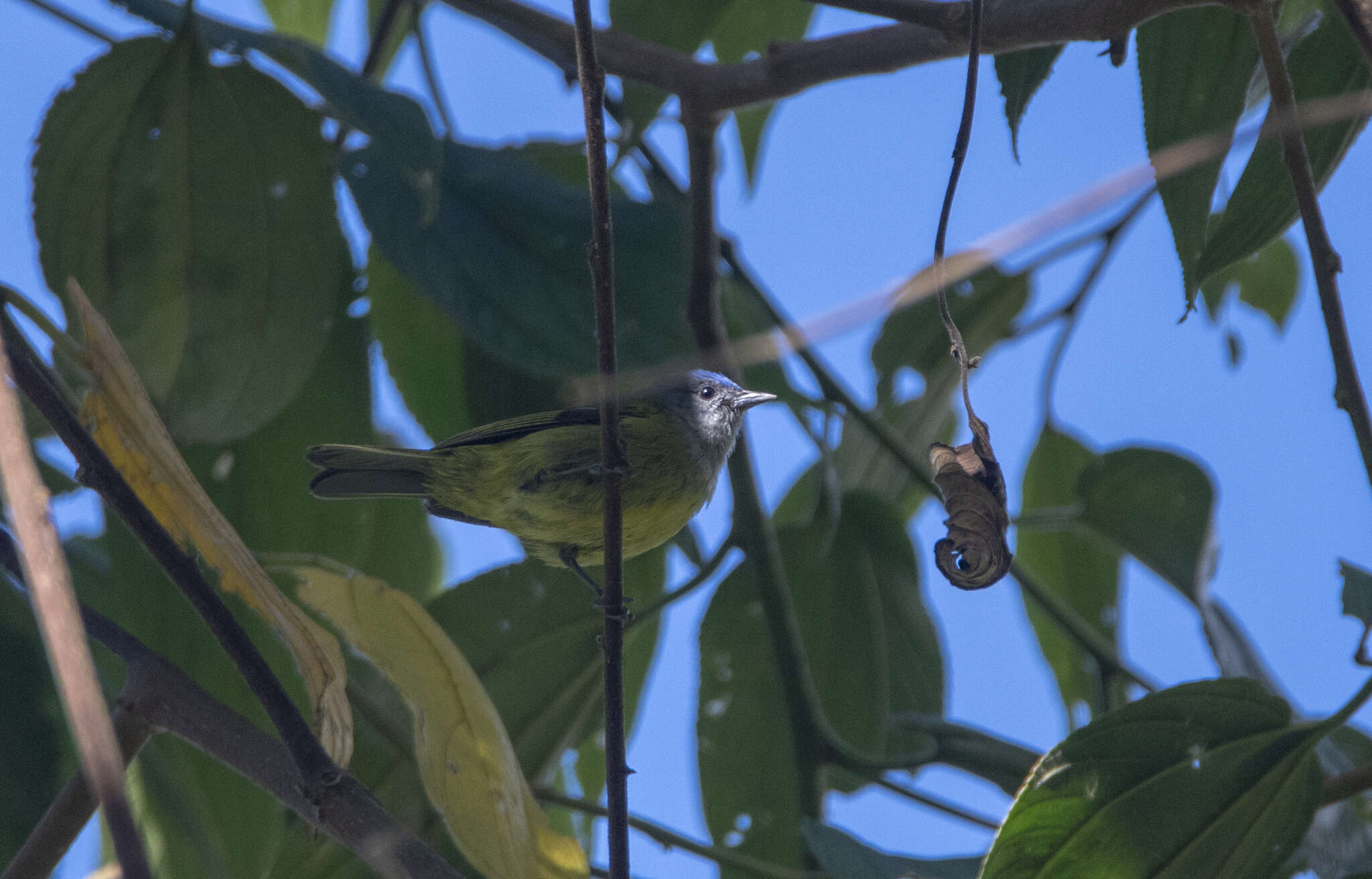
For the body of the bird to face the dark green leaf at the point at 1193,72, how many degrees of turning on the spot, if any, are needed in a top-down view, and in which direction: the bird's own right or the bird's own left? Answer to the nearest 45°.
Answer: approximately 45° to the bird's own right

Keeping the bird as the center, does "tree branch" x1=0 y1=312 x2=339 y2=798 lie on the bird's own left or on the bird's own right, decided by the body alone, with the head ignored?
on the bird's own right

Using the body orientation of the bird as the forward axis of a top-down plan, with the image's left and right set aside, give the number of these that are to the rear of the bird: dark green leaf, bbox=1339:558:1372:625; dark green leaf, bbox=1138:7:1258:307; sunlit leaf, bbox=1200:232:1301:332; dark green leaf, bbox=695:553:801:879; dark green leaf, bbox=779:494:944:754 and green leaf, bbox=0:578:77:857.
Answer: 1

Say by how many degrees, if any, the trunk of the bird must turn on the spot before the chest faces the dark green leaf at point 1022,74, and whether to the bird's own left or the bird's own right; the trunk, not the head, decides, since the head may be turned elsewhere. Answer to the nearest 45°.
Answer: approximately 45° to the bird's own right

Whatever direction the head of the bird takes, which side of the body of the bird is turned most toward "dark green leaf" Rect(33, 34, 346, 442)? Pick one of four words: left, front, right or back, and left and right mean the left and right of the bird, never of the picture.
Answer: back

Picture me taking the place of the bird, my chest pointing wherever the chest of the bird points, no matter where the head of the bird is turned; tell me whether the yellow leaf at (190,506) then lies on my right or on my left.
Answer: on my right

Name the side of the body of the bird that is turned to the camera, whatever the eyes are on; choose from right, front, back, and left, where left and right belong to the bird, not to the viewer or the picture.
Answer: right

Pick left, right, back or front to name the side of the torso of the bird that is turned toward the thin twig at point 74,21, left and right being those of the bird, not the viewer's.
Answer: back
